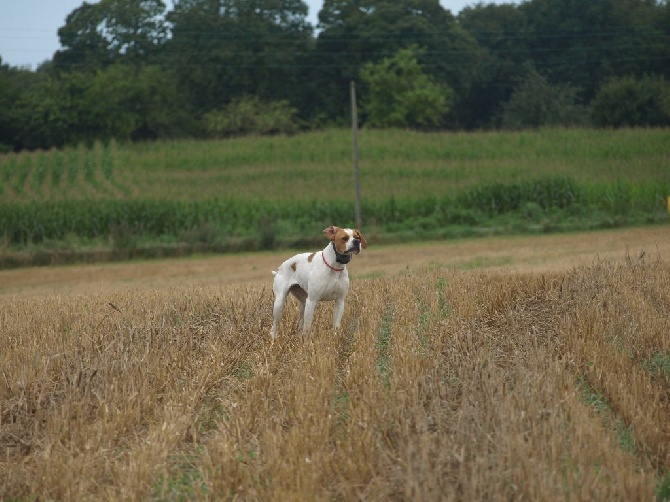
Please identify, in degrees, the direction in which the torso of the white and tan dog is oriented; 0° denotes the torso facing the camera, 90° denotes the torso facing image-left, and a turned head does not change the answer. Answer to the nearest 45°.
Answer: approximately 315°
